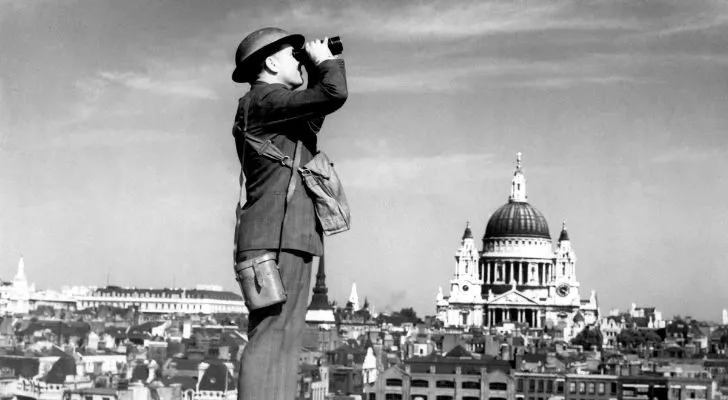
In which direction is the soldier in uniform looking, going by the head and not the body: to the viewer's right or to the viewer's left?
to the viewer's right

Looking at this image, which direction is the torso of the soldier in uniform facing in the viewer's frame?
to the viewer's right
